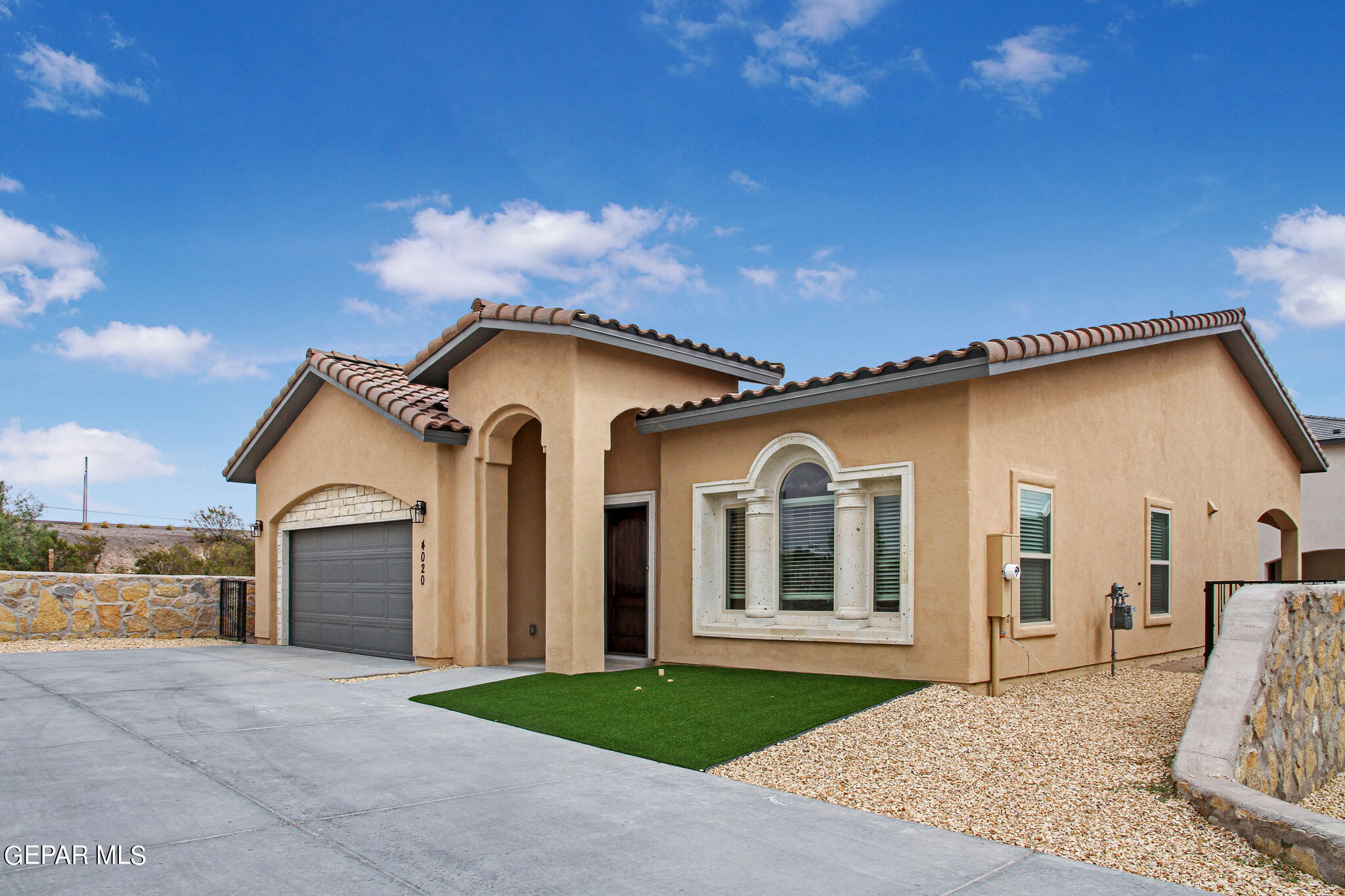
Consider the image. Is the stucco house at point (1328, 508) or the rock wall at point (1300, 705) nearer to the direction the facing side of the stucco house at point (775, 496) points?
the rock wall

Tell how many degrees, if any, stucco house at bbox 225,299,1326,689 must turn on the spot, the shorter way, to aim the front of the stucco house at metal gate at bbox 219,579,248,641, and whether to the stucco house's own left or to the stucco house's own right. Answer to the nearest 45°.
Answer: approximately 90° to the stucco house's own right

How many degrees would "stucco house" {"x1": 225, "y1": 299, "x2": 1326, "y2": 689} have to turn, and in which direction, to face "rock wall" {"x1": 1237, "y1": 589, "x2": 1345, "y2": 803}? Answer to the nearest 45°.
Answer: approximately 90° to its left

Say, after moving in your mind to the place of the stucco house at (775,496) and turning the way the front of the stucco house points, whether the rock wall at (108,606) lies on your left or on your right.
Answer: on your right

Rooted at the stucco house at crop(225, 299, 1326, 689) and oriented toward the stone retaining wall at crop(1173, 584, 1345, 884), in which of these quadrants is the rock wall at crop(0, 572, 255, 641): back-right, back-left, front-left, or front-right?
back-right

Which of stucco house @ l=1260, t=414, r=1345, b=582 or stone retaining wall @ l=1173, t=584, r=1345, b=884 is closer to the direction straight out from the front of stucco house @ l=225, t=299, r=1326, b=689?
the stone retaining wall

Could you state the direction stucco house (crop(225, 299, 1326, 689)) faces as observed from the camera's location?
facing the viewer and to the left of the viewer

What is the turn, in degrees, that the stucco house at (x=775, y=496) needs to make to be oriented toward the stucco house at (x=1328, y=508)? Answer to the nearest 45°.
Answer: approximately 180°
